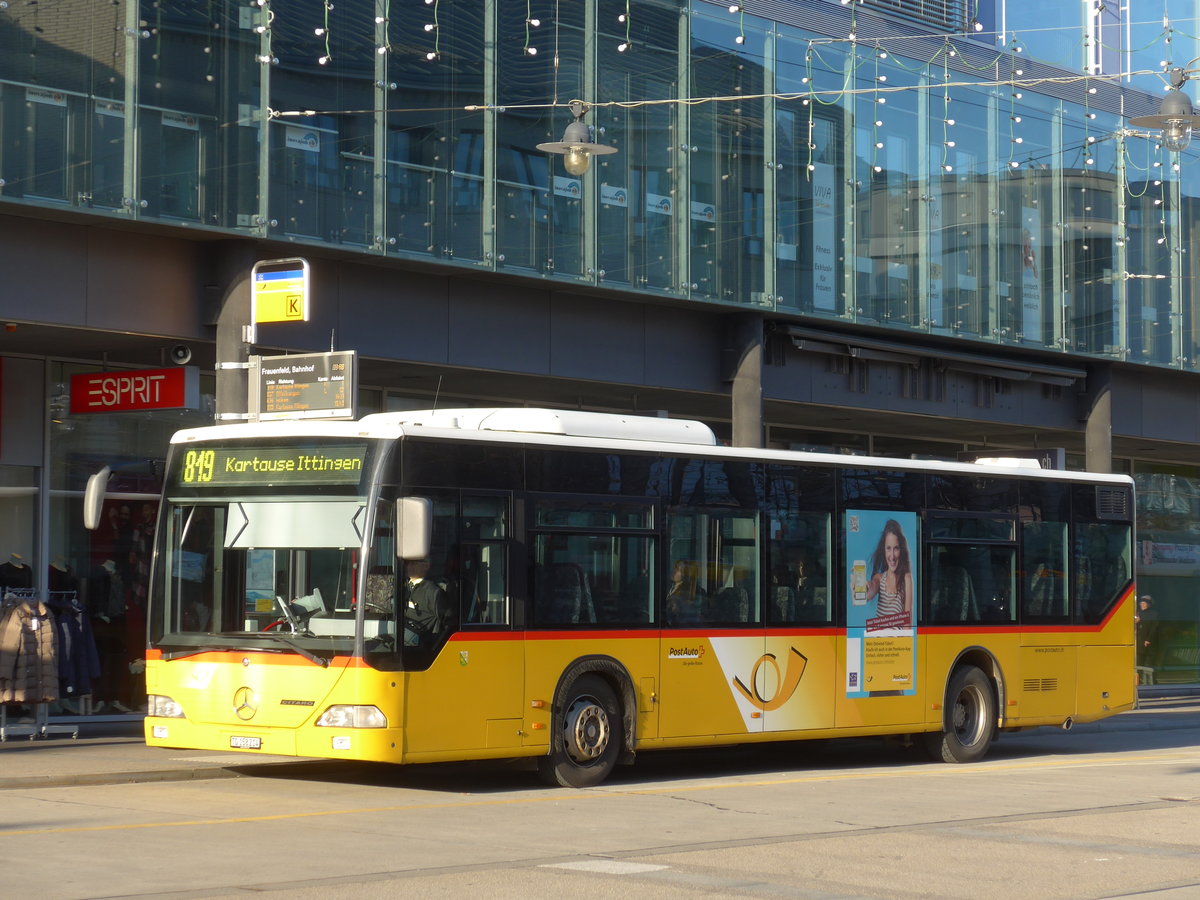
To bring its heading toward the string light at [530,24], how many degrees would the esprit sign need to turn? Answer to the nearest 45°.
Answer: approximately 135° to its left

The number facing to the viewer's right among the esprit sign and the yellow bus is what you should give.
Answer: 0

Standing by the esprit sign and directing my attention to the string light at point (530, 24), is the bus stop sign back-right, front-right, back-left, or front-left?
front-right

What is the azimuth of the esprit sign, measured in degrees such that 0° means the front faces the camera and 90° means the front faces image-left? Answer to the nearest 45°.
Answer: approximately 45°

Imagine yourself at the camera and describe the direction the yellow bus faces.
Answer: facing the viewer and to the left of the viewer

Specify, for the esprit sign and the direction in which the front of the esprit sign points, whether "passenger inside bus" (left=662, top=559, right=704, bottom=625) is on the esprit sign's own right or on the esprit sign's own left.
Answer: on the esprit sign's own left
